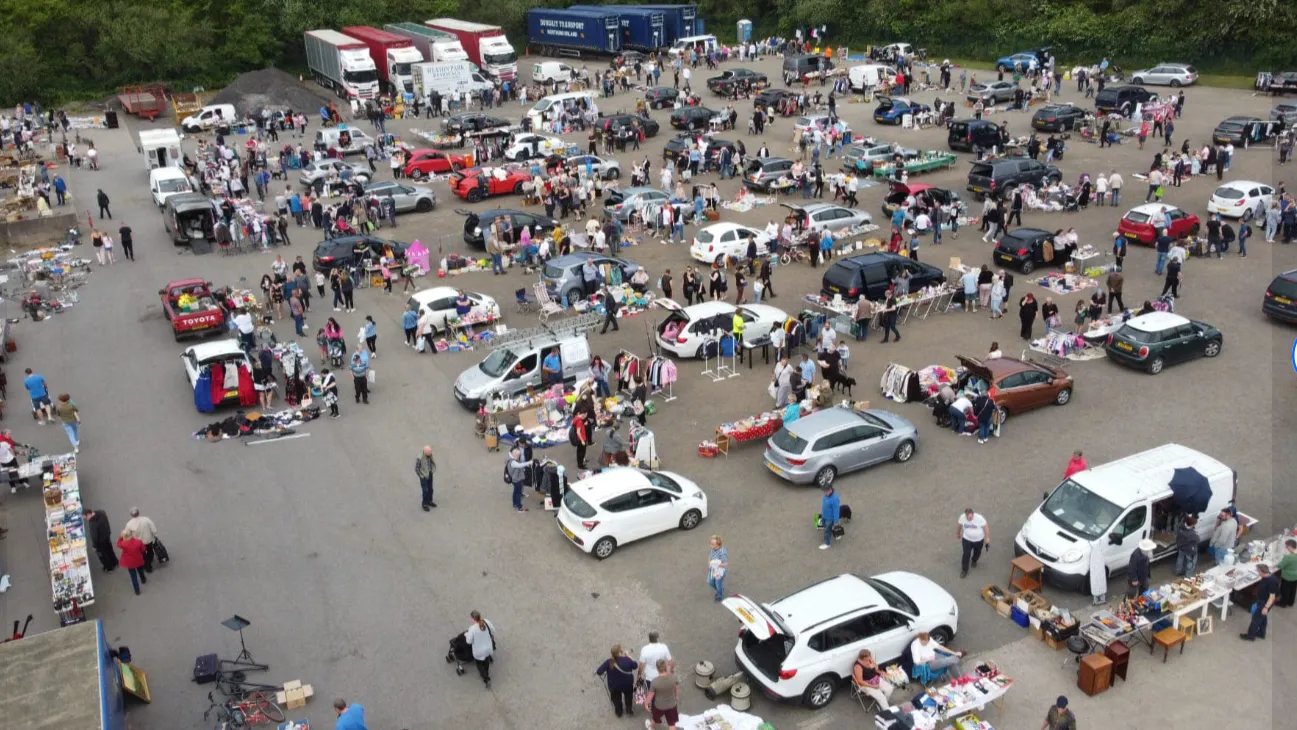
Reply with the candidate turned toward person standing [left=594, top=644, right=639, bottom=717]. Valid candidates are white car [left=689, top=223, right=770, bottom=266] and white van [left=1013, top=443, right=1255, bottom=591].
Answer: the white van

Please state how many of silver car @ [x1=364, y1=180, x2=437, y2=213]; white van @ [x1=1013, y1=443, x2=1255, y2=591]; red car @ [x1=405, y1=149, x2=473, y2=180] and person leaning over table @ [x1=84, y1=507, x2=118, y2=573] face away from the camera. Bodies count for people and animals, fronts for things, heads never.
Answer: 0

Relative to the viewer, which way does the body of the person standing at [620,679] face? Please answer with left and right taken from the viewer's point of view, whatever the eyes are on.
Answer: facing away from the viewer

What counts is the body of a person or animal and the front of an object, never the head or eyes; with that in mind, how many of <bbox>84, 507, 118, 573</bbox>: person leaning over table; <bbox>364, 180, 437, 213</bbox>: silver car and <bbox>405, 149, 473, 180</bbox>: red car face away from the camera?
0

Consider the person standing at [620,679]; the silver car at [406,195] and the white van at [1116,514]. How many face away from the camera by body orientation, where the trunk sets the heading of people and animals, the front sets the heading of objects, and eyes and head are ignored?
1

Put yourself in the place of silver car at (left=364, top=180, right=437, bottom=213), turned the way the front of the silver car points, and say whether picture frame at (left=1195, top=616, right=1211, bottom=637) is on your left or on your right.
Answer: on your right
